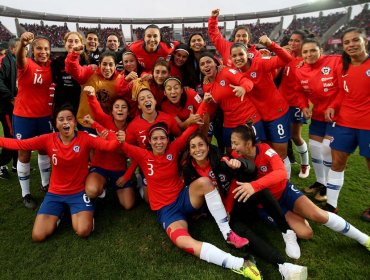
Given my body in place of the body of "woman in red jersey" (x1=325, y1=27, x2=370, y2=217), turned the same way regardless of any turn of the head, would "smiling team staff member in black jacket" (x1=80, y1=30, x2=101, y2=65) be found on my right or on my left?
on my right

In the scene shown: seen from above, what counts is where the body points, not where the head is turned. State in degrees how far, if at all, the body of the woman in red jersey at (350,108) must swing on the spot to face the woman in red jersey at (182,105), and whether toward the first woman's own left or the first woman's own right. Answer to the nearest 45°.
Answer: approximately 90° to the first woman's own right

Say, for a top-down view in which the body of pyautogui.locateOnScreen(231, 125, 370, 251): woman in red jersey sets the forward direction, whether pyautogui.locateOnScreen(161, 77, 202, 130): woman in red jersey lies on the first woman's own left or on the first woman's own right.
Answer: on the first woman's own right

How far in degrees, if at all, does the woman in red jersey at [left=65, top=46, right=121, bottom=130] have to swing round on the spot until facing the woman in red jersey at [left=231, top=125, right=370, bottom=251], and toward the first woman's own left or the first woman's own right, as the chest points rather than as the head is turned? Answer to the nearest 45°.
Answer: approximately 45° to the first woman's own left

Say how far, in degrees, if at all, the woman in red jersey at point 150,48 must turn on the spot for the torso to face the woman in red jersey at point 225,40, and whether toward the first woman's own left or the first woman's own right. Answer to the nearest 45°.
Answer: approximately 90° to the first woman's own left

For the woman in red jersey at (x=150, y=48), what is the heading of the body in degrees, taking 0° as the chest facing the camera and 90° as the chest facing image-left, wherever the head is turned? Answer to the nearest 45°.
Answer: approximately 0°
